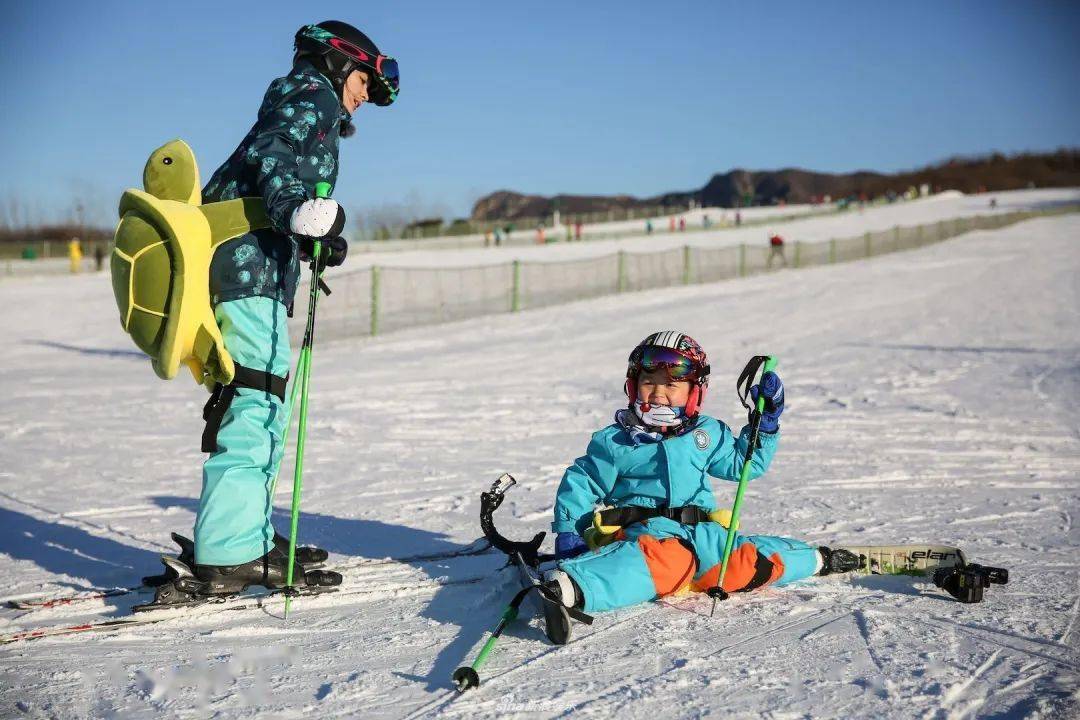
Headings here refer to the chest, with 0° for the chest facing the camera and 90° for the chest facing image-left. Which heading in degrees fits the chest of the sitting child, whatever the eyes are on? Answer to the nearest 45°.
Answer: approximately 0°

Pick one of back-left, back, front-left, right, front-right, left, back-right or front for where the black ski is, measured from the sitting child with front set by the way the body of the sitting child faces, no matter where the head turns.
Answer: right

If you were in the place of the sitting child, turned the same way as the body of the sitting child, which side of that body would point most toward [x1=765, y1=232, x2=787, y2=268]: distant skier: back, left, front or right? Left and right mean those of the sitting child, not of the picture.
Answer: back

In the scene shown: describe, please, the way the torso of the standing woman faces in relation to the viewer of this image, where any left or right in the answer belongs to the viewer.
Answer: facing to the right of the viewer

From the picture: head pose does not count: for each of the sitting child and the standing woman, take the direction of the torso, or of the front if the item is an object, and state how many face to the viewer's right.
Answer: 1

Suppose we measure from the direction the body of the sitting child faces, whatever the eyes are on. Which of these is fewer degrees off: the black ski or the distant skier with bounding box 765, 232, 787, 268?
the black ski

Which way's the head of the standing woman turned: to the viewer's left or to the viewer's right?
to the viewer's right

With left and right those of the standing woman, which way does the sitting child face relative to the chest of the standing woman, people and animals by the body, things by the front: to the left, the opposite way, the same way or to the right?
to the right

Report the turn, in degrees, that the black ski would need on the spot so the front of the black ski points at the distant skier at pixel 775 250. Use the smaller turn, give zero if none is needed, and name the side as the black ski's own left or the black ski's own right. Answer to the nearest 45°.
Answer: approximately 45° to the black ski's own left

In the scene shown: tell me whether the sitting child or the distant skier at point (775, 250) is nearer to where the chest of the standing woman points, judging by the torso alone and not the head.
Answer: the sitting child
